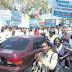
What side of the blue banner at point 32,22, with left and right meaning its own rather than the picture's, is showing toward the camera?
front

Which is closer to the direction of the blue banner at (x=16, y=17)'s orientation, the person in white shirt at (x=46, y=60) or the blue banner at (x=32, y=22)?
the person in white shirt

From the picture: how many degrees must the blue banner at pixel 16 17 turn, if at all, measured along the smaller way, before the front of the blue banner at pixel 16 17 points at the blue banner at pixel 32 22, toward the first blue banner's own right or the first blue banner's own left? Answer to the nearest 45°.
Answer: approximately 135° to the first blue banner's own left

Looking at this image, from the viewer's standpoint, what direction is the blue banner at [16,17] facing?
toward the camera

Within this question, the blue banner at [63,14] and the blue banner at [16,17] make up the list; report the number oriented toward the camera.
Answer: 2

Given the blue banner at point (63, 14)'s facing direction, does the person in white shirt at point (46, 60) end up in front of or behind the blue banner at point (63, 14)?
in front

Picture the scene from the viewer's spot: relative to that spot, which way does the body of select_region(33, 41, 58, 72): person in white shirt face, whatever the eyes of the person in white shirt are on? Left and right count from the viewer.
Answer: facing the viewer and to the left of the viewer

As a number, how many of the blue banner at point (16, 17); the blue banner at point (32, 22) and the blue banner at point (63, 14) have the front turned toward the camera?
3

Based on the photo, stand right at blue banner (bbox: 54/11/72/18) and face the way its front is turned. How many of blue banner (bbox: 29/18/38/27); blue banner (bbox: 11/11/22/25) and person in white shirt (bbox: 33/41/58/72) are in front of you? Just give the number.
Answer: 1

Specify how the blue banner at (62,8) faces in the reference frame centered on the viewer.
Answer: facing the viewer
